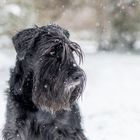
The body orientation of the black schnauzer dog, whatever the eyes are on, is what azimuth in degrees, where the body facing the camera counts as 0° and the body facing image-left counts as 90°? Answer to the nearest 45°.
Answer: approximately 315°
